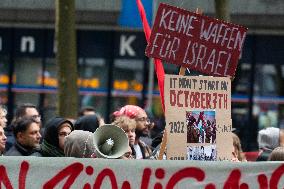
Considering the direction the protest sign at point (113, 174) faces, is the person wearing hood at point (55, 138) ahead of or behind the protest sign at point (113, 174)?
behind

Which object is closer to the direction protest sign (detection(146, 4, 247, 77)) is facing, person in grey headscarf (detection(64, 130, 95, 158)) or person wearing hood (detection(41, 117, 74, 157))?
the person in grey headscarf

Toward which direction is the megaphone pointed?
toward the camera

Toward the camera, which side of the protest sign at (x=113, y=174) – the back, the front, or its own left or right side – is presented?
front

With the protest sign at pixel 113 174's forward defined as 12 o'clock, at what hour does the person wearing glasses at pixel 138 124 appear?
The person wearing glasses is roughly at 6 o'clock from the protest sign.

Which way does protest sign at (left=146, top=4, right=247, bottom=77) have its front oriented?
toward the camera
